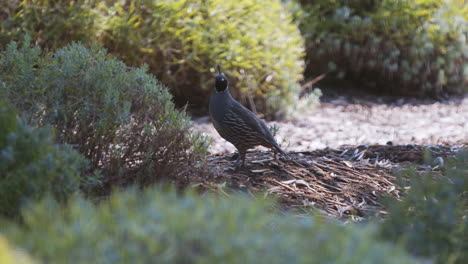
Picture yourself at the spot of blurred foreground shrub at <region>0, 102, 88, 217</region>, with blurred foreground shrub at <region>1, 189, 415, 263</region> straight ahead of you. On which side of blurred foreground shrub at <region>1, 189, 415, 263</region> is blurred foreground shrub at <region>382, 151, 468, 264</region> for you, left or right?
left

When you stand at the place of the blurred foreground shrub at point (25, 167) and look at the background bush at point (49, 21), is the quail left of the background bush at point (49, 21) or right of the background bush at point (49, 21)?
right

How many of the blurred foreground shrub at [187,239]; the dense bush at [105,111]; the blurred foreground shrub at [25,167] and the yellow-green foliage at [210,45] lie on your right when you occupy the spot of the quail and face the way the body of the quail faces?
1

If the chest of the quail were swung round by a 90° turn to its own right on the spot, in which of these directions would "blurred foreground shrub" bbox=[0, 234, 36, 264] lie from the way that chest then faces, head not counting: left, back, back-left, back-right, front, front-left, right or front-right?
back

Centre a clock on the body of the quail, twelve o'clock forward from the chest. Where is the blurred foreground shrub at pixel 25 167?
The blurred foreground shrub is roughly at 10 o'clock from the quail.

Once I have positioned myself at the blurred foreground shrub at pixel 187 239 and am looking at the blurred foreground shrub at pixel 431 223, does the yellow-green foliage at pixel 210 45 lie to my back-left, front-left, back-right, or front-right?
front-left

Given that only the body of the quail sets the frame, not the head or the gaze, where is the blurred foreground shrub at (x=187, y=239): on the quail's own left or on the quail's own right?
on the quail's own left

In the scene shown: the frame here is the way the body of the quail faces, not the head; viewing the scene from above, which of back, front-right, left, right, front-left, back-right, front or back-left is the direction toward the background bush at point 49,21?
front-right

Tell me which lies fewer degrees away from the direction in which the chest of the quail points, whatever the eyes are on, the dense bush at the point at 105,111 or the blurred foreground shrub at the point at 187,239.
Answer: the dense bush

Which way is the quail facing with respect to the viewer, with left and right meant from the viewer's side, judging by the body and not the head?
facing to the left of the viewer

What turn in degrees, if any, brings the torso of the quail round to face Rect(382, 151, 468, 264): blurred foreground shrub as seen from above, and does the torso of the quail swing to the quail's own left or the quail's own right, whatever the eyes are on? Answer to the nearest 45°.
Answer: approximately 90° to the quail's own left
